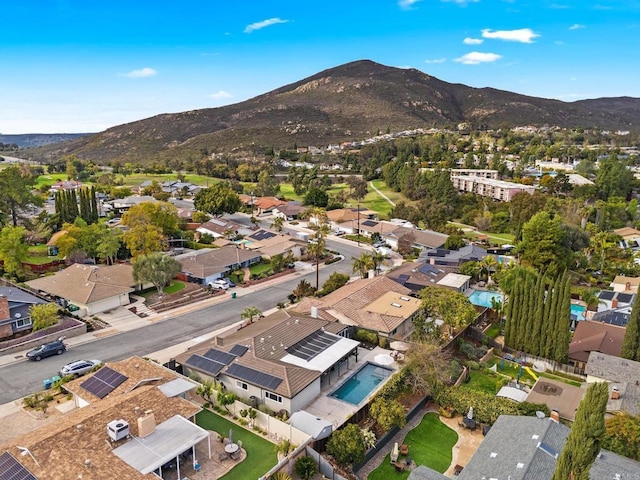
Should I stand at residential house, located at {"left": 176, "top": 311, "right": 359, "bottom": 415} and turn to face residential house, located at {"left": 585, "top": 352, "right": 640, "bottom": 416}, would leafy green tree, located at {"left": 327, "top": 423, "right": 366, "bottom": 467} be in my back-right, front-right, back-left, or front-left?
front-right

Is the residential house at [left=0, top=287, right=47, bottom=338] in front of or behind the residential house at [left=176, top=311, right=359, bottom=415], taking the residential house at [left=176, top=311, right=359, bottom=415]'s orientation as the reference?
in front

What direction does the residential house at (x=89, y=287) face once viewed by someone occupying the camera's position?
facing the viewer and to the right of the viewer

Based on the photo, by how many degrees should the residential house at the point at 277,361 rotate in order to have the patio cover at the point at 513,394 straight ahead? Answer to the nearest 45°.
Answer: approximately 135° to its right

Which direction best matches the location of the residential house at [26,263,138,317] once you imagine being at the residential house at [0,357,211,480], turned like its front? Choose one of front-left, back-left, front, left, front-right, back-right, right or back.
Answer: front-right

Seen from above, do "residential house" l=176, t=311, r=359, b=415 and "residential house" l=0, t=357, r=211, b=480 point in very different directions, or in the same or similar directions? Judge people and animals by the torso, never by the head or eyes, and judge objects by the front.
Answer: same or similar directions

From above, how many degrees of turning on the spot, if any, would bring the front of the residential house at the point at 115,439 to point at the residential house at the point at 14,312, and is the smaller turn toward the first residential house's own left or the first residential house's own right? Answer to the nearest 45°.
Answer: approximately 45° to the first residential house's own right

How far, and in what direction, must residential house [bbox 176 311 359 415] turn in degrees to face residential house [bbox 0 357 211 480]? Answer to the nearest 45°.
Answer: approximately 90° to its left

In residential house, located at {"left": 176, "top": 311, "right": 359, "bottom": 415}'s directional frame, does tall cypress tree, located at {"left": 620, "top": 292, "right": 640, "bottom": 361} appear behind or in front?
behind

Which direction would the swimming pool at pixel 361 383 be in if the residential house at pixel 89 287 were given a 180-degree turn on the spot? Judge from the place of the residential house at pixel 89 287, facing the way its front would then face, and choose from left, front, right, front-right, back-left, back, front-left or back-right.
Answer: back

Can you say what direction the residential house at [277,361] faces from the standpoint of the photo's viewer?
facing away from the viewer and to the left of the viewer

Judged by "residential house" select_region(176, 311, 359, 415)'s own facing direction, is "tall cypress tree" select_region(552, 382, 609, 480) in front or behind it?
behind

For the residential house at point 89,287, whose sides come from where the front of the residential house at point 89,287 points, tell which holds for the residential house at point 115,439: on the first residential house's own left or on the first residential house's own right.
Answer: on the first residential house's own right

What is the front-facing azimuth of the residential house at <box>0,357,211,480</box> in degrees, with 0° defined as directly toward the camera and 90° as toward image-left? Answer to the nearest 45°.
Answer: approximately 135°

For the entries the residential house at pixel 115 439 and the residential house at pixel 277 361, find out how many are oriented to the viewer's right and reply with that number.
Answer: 0

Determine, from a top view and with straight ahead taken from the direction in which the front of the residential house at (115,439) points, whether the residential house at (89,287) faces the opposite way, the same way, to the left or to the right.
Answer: the opposite way

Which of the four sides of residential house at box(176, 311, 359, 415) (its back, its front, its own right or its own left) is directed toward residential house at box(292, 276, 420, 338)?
right

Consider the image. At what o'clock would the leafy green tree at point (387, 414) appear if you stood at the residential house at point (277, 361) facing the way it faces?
The leafy green tree is roughly at 6 o'clock from the residential house.
